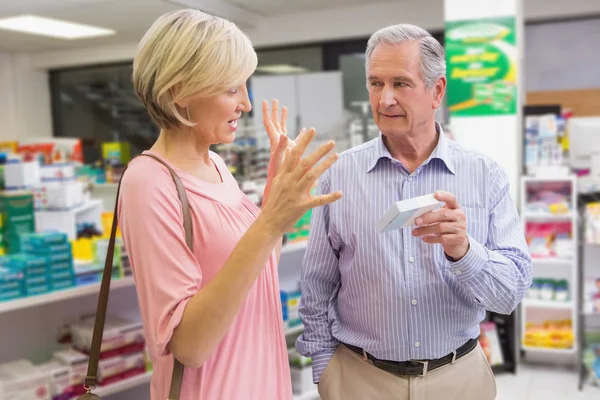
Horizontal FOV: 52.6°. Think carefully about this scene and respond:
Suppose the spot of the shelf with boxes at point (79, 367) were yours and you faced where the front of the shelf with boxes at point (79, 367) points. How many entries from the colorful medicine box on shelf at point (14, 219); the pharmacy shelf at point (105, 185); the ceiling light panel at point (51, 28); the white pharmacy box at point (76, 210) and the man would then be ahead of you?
1

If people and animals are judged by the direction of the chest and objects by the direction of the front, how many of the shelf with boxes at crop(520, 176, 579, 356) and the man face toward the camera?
2

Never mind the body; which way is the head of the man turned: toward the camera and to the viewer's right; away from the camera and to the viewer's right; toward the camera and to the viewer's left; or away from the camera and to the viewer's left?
toward the camera and to the viewer's left

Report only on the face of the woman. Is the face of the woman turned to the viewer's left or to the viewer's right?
to the viewer's right

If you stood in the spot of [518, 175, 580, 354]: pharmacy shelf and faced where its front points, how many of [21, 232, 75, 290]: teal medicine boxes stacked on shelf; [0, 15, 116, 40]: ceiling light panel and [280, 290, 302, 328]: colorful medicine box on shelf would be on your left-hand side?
0

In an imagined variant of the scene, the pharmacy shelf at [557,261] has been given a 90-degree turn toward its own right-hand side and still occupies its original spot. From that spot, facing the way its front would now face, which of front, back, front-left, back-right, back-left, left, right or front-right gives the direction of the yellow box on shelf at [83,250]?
front-left

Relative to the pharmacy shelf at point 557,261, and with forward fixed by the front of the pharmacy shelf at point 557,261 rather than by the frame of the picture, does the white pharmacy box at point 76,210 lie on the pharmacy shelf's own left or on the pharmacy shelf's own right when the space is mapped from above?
on the pharmacy shelf's own right

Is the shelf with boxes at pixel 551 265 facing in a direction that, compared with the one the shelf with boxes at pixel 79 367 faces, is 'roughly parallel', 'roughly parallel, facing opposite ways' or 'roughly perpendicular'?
roughly perpendicular

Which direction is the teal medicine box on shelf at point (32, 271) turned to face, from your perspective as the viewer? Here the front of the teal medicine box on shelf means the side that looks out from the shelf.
facing the viewer and to the right of the viewer

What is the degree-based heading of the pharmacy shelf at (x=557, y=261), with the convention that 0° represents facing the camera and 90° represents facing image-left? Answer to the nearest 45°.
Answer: approximately 0°

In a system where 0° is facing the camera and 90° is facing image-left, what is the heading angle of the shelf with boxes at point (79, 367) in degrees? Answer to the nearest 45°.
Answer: approximately 315°

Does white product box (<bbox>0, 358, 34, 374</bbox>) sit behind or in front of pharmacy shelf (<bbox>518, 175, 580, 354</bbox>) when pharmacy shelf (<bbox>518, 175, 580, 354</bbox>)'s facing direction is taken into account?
in front

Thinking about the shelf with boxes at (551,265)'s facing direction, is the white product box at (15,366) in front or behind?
in front

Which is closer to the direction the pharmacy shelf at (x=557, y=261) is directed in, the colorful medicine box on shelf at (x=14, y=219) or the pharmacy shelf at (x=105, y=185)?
the colorful medicine box on shelf
